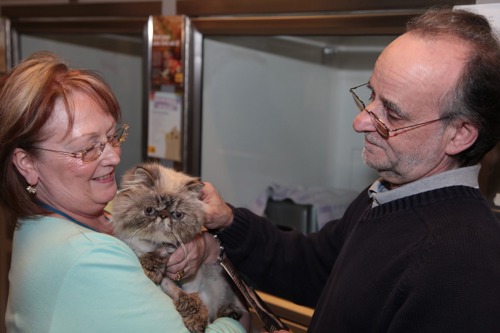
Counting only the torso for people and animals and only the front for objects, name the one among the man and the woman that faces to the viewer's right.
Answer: the woman

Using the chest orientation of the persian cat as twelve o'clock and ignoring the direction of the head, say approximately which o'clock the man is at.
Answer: The man is roughly at 10 o'clock from the persian cat.

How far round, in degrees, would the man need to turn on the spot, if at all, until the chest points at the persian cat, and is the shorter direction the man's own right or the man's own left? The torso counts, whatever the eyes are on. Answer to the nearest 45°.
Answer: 0° — they already face it

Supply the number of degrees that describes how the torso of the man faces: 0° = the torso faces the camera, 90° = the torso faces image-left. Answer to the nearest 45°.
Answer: approximately 90°

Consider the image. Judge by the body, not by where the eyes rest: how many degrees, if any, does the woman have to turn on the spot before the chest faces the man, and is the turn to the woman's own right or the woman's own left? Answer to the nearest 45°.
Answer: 0° — they already face them

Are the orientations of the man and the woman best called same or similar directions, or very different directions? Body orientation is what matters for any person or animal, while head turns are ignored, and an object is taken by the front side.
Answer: very different directions

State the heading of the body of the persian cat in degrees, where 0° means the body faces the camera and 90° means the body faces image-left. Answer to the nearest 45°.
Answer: approximately 0°

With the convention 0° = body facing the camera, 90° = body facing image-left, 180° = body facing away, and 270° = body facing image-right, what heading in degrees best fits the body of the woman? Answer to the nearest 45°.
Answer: approximately 270°
